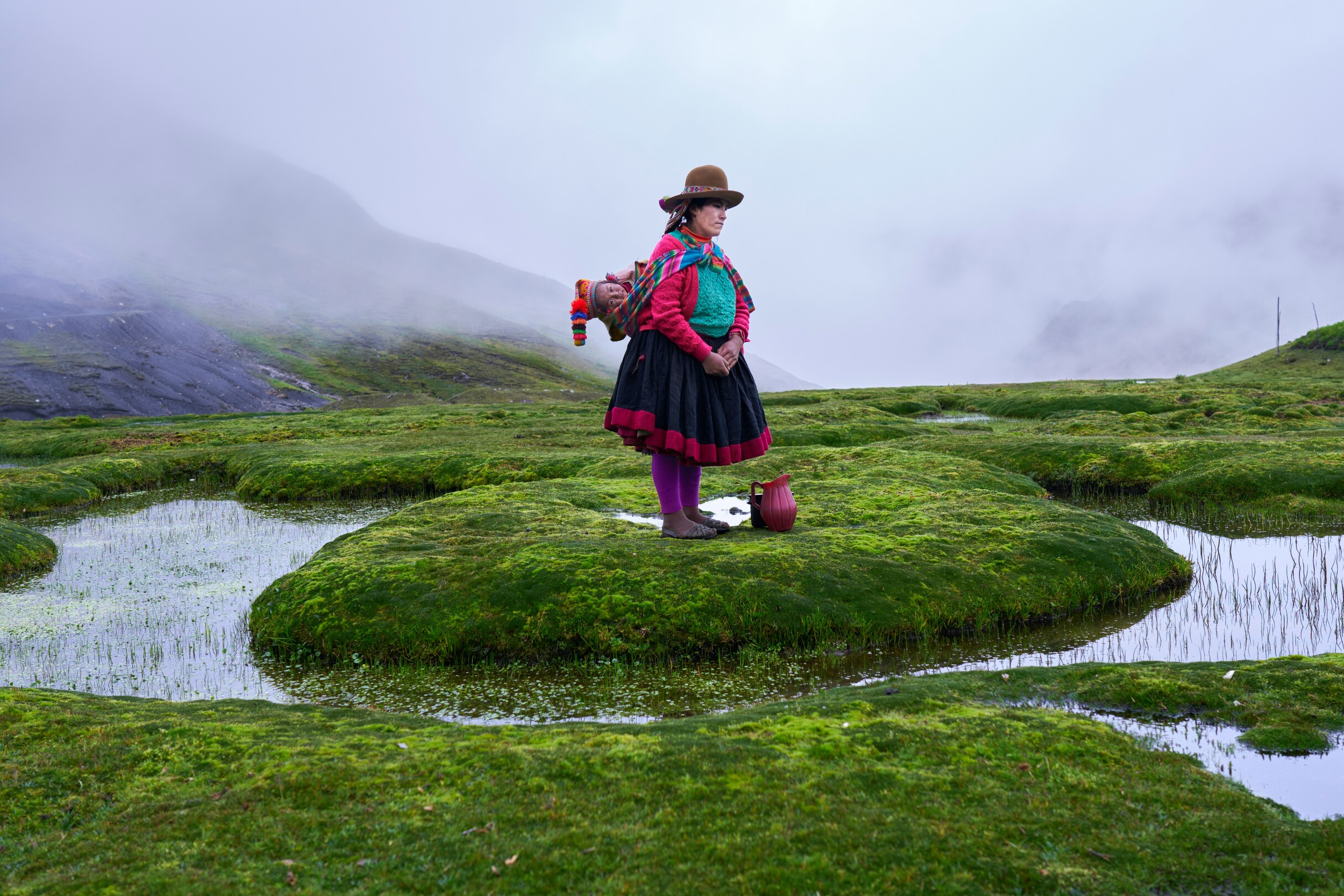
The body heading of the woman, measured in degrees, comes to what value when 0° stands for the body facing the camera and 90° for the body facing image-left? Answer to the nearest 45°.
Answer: approximately 315°
